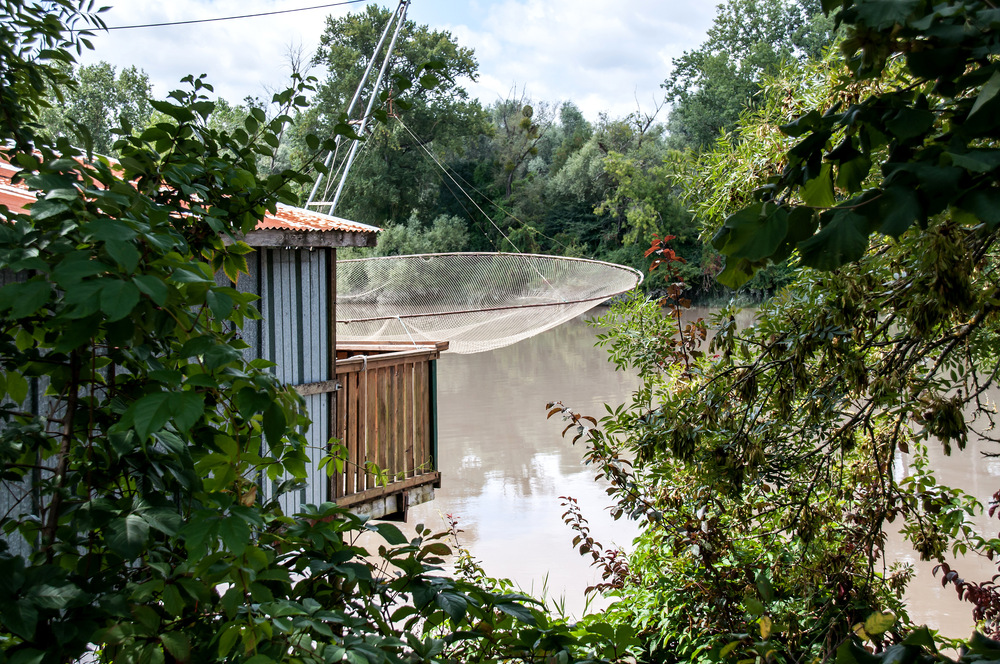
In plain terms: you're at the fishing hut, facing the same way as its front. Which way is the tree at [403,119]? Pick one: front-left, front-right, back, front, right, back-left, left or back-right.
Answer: left

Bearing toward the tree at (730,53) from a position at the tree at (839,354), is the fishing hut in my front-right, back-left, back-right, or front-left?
front-left

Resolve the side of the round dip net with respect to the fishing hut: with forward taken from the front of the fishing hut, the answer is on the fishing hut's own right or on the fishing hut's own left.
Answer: on the fishing hut's own left

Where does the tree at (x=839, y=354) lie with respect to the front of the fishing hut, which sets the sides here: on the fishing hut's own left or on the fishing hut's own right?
on the fishing hut's own right

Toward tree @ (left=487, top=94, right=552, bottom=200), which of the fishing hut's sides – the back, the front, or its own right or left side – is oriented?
left

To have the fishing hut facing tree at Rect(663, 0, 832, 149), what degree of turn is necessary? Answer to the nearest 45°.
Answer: approximately 45° to its left

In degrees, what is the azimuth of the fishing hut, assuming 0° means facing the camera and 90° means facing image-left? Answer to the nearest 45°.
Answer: approximately 270°
